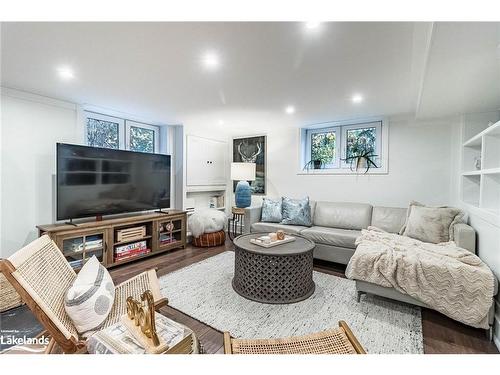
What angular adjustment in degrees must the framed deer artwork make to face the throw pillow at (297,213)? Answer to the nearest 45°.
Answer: approximately 90° to its left

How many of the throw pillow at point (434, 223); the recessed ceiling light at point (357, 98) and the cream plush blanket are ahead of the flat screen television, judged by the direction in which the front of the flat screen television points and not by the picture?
3

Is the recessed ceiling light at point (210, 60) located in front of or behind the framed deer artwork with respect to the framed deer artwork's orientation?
in front

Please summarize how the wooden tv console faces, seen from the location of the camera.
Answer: facing the viewer and to the right of the viewer

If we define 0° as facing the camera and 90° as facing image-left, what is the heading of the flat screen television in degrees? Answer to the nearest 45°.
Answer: approximately 315°

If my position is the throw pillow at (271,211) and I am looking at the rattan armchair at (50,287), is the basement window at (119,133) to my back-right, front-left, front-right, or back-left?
front-right

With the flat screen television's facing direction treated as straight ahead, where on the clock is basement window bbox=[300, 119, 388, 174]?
The basement window is roughly at 11 o'clock from the flat screen television.

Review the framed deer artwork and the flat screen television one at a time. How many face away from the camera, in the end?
0

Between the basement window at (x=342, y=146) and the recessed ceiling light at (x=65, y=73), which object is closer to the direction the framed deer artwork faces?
the recessed ceiling light

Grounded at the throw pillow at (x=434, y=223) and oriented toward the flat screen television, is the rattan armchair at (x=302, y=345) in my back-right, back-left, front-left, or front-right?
front-left

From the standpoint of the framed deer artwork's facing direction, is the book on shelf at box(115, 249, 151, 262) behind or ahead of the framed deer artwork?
ahead

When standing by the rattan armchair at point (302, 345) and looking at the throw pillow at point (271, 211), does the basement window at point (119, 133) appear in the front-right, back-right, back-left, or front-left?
front-left

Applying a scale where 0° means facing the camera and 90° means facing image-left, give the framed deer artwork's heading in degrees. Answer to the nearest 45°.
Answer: approximately 45°

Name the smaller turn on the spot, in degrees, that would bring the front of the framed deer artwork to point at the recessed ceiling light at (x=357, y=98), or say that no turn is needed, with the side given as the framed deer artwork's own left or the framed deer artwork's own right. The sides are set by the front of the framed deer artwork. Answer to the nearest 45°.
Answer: approximately 90° to the framed deer artwork's own left
